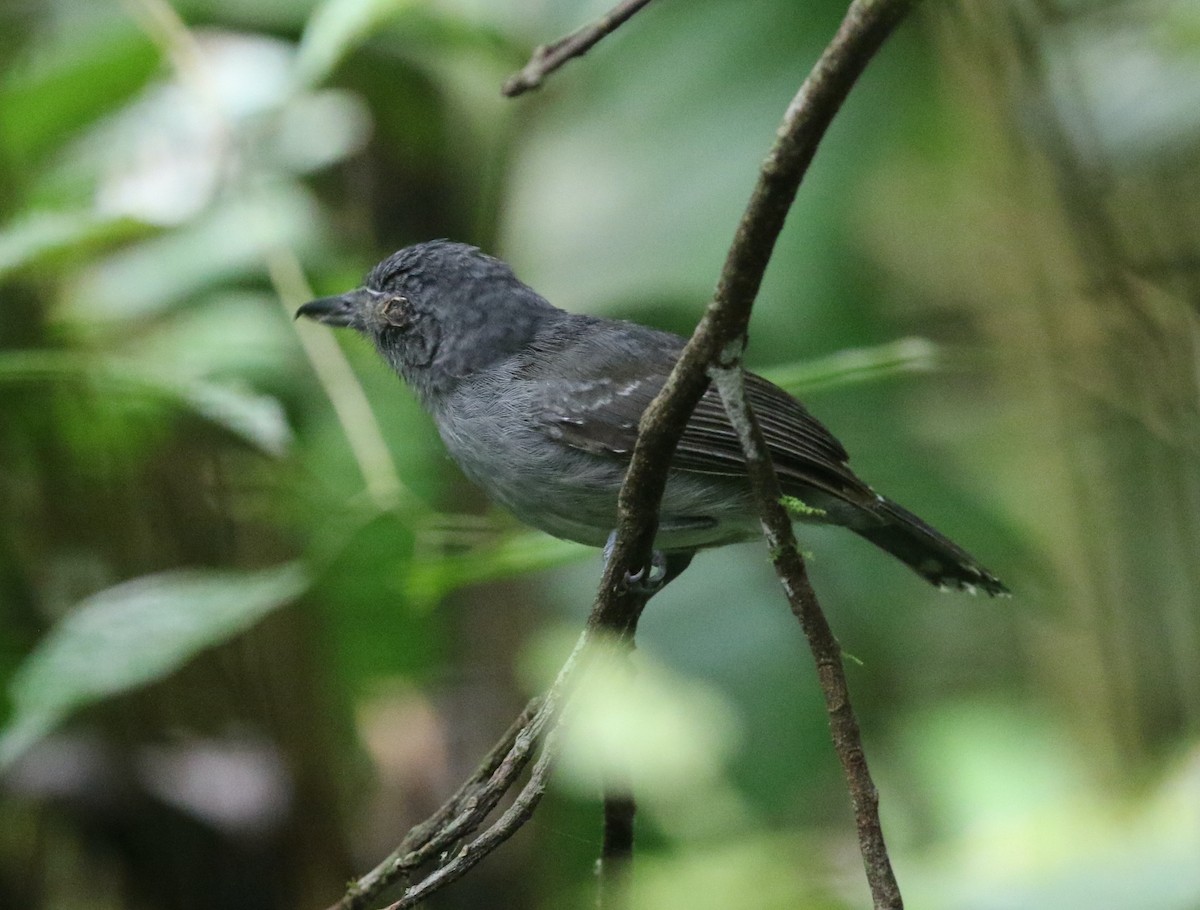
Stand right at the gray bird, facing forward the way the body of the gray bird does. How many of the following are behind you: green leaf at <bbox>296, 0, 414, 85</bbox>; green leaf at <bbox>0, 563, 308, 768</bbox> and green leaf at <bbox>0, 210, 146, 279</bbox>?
0

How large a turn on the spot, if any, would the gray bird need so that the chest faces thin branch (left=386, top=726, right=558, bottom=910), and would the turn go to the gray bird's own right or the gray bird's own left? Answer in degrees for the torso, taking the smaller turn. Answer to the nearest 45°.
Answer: approximately 90° to the gray bird's own left

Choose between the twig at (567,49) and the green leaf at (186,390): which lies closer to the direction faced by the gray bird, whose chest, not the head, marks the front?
the green leaf

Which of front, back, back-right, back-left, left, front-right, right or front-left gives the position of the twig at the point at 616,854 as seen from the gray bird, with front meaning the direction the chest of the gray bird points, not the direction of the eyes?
left

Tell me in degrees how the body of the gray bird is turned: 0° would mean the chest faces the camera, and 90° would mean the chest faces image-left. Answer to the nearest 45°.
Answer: approximately 90°

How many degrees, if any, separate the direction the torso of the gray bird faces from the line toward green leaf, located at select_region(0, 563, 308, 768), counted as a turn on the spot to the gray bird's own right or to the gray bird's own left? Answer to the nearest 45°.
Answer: approximately 45° to the gray bird's own left
